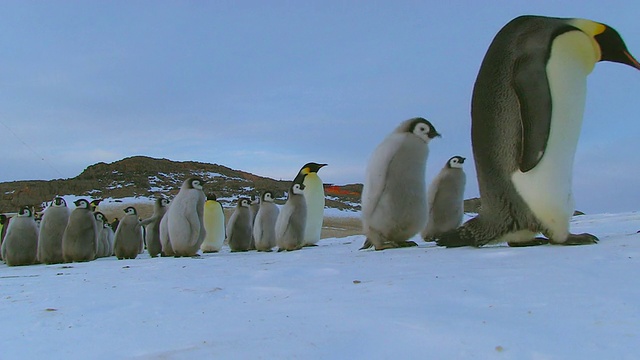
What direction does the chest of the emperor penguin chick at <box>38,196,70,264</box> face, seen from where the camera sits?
toward the camera

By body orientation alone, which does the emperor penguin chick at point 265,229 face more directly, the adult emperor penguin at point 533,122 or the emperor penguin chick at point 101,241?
the adult emperor penguin

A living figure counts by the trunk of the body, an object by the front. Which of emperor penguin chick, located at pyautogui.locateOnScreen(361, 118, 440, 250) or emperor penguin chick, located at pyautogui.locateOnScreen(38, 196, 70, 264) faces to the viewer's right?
emperor penguin chick, located at pyautogui.locateOnScreen(361, 118, 440, 250)

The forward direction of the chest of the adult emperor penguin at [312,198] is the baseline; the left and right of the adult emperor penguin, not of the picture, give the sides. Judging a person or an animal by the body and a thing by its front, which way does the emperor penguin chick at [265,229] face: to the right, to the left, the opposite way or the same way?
the same way

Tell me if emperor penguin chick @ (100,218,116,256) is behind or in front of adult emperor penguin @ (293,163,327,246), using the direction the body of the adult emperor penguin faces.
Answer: behind

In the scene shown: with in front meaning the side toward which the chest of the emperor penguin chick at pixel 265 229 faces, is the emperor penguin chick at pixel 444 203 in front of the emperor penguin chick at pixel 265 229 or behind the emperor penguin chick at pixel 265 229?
in front

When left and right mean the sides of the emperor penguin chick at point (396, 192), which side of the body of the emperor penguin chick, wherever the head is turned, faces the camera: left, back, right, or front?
right

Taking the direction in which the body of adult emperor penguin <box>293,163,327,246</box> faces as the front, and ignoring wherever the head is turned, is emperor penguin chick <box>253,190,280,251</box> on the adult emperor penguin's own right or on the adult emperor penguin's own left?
on the adult emperor penguin's own right

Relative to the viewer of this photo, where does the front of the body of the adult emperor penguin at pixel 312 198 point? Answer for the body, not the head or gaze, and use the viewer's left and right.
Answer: facing the viewer and to the right of the viewer

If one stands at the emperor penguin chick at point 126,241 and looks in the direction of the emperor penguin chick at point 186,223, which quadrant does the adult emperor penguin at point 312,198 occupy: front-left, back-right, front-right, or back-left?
front-left

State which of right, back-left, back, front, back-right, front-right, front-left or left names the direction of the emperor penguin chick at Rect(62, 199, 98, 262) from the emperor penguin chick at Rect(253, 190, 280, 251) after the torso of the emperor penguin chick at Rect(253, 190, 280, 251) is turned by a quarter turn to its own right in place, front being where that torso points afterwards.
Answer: front-right

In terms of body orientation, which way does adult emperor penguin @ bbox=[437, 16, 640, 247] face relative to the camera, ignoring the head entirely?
to the viewer's right

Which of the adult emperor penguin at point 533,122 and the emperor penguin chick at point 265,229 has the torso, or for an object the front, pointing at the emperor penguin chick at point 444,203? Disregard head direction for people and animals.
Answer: the emperor penguin chick at point 265,229

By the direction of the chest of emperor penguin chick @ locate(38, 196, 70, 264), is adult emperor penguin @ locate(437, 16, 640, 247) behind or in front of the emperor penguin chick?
in front

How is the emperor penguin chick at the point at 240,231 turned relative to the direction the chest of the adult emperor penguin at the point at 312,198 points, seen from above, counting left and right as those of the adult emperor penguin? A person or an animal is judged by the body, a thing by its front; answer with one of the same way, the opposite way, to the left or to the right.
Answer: the same way
